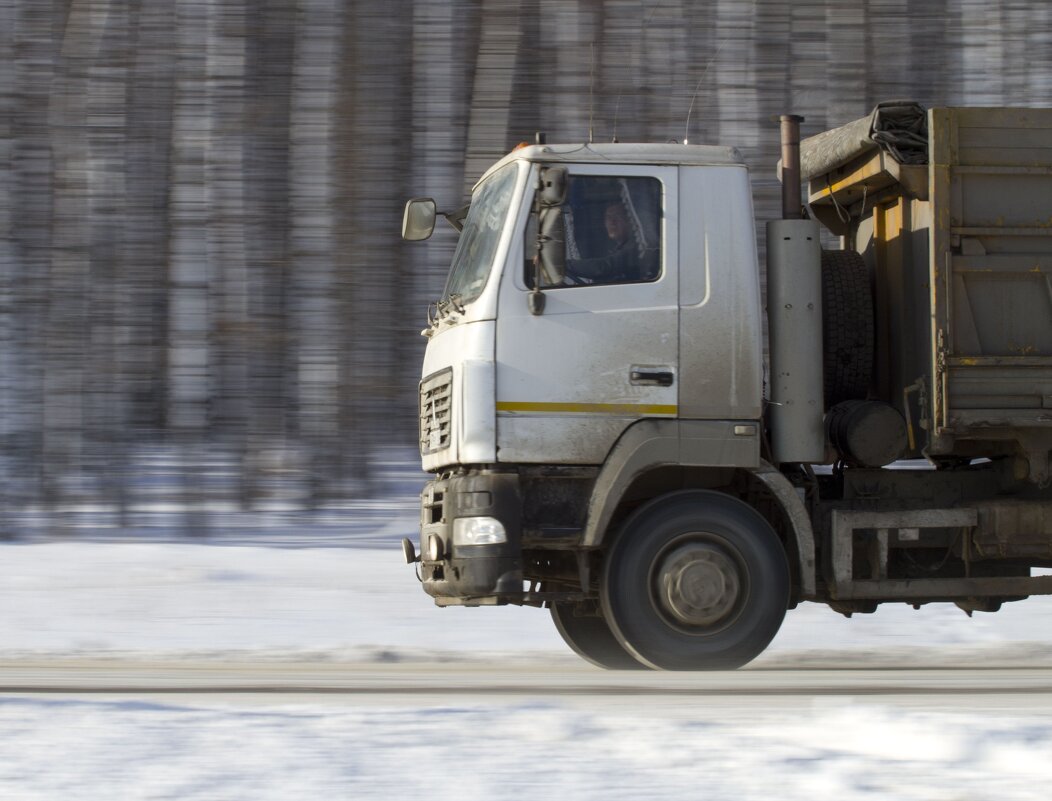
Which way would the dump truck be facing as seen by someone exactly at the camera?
facing to the left of the viewer
